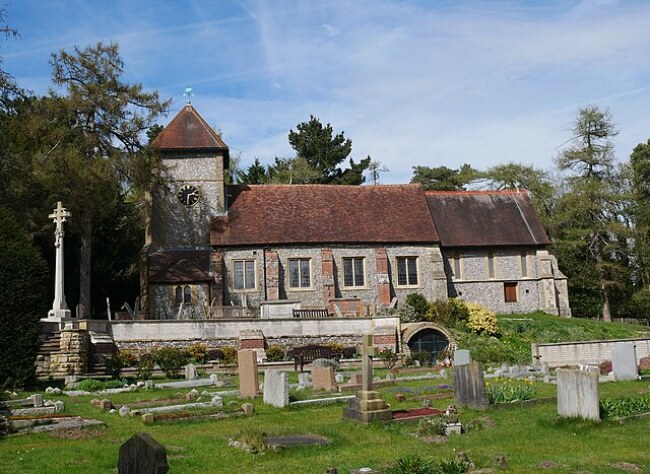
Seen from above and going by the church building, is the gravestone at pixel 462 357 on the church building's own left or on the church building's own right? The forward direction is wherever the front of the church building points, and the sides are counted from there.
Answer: on the church building's own left

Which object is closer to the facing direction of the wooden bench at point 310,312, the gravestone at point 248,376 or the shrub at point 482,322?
the gravestone

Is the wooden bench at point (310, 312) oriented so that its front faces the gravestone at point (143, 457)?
yes

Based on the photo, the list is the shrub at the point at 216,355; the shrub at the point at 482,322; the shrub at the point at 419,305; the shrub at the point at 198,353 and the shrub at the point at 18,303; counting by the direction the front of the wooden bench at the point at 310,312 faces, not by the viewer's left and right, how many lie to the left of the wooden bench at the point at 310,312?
2

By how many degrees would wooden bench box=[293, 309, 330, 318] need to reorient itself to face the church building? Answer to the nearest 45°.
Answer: approximately 180°

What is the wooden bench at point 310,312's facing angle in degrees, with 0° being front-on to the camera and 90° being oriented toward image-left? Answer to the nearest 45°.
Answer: approximately 0°
